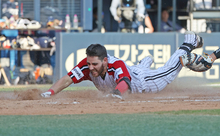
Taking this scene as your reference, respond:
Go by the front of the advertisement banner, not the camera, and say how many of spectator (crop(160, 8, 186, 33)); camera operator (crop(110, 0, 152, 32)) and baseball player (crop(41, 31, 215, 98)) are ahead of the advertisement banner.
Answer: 1

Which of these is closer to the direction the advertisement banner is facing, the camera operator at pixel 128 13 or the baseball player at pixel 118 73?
the baseball player

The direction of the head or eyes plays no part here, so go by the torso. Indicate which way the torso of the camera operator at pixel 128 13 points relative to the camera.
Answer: toward the camera

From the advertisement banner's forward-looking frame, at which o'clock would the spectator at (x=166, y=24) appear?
The spectator is roughly at 7 o'clock from the advertisement banner.

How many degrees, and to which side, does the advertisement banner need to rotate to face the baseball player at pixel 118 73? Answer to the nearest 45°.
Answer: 0° — it already faces them

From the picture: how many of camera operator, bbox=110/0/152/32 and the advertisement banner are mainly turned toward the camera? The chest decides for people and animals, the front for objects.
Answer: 2

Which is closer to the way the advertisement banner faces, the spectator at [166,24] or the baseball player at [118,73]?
the baseball player

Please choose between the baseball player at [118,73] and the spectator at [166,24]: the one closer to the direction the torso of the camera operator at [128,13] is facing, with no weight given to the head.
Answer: the baseball player

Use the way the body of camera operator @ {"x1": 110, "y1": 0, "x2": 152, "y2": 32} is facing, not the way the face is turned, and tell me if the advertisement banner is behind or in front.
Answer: in front

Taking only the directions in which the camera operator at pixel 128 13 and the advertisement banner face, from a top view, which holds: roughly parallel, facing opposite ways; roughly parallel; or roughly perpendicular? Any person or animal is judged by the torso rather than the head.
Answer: roughly parallel

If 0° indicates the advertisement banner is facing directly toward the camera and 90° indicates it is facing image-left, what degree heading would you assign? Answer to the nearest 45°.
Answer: approximately 0°

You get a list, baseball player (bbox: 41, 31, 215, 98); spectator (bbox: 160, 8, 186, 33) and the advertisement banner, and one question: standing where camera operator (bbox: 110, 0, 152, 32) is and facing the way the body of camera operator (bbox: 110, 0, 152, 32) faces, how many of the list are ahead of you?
2

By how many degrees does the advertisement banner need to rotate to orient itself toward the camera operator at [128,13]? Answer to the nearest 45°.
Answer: approximately 180°

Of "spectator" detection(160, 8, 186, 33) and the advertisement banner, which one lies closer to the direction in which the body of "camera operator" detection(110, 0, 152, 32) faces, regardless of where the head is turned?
the advertisement banner

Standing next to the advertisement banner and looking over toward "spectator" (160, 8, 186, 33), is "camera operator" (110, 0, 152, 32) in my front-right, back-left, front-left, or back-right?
front-left

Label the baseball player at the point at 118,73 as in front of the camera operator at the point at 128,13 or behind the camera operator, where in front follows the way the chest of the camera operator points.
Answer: in front
